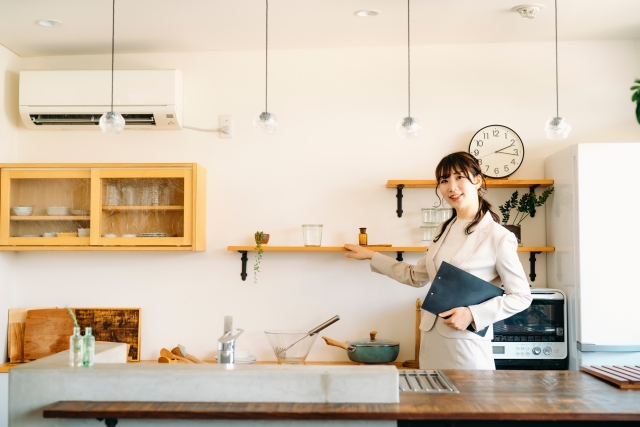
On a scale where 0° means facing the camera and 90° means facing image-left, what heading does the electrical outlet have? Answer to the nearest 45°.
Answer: approximately 0°

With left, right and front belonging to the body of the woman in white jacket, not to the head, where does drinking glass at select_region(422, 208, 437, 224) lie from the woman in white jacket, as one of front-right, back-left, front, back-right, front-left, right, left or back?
back-right

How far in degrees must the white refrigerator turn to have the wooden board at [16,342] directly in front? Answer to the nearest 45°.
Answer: approximately 90° to its right

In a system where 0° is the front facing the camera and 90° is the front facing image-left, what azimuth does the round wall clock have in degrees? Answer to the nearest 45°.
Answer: approximately 0°

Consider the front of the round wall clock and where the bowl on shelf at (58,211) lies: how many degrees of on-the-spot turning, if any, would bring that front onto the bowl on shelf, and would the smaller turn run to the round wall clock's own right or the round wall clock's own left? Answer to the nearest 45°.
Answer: approximately 90° to the round wall clock's own right

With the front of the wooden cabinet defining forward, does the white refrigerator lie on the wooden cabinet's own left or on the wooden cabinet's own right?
on the wooden cabinet's own left

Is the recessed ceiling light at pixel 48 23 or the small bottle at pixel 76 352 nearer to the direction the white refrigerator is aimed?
the small bottle

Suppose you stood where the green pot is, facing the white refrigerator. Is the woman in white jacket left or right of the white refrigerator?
right

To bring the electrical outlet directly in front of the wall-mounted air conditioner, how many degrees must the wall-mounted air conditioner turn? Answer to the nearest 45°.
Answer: approximately 90° to its left
